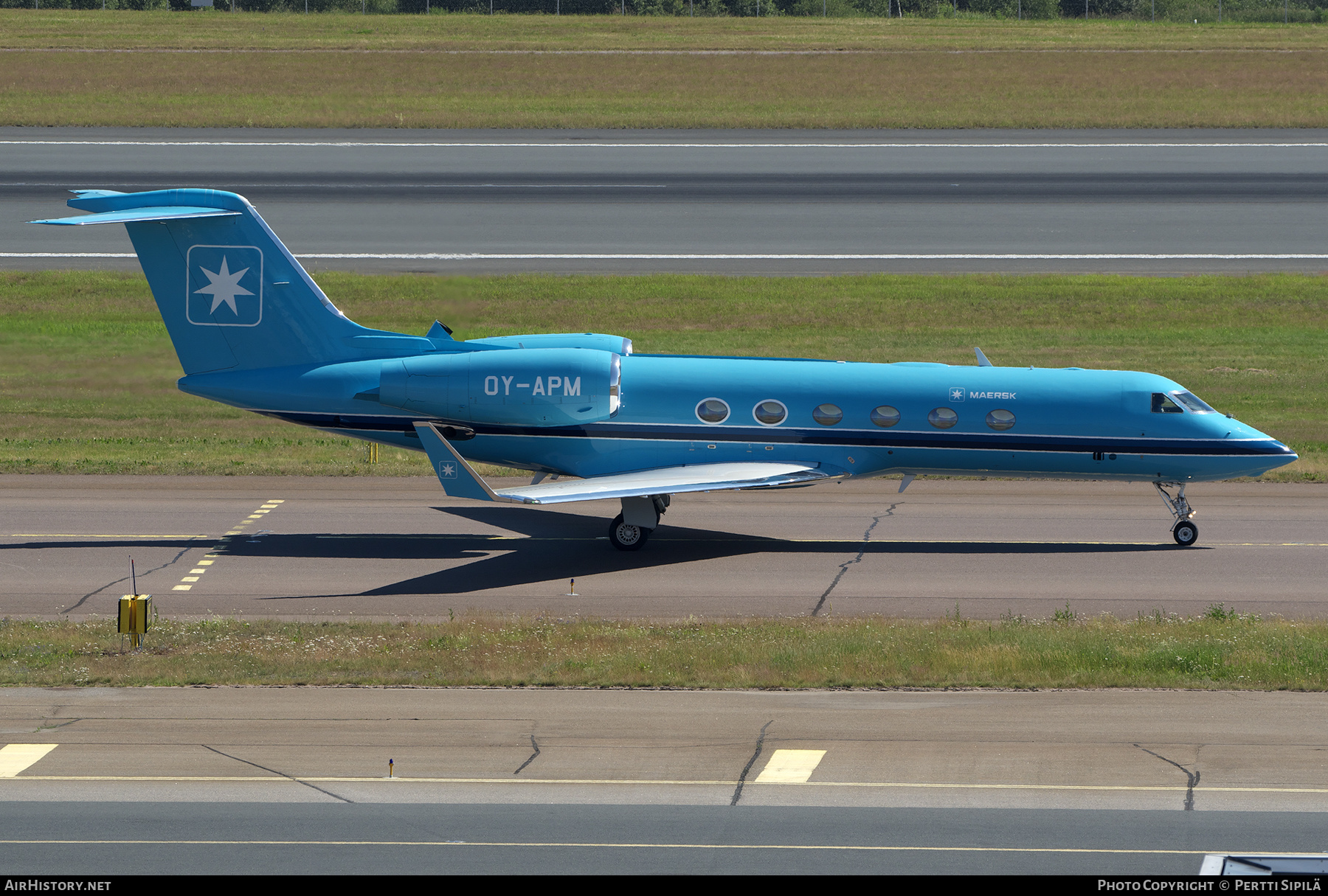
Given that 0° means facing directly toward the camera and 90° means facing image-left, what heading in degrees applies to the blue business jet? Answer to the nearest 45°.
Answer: approximately 270°

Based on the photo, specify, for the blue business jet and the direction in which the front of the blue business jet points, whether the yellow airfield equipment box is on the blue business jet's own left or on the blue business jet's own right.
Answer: on the blue business jet's own right
